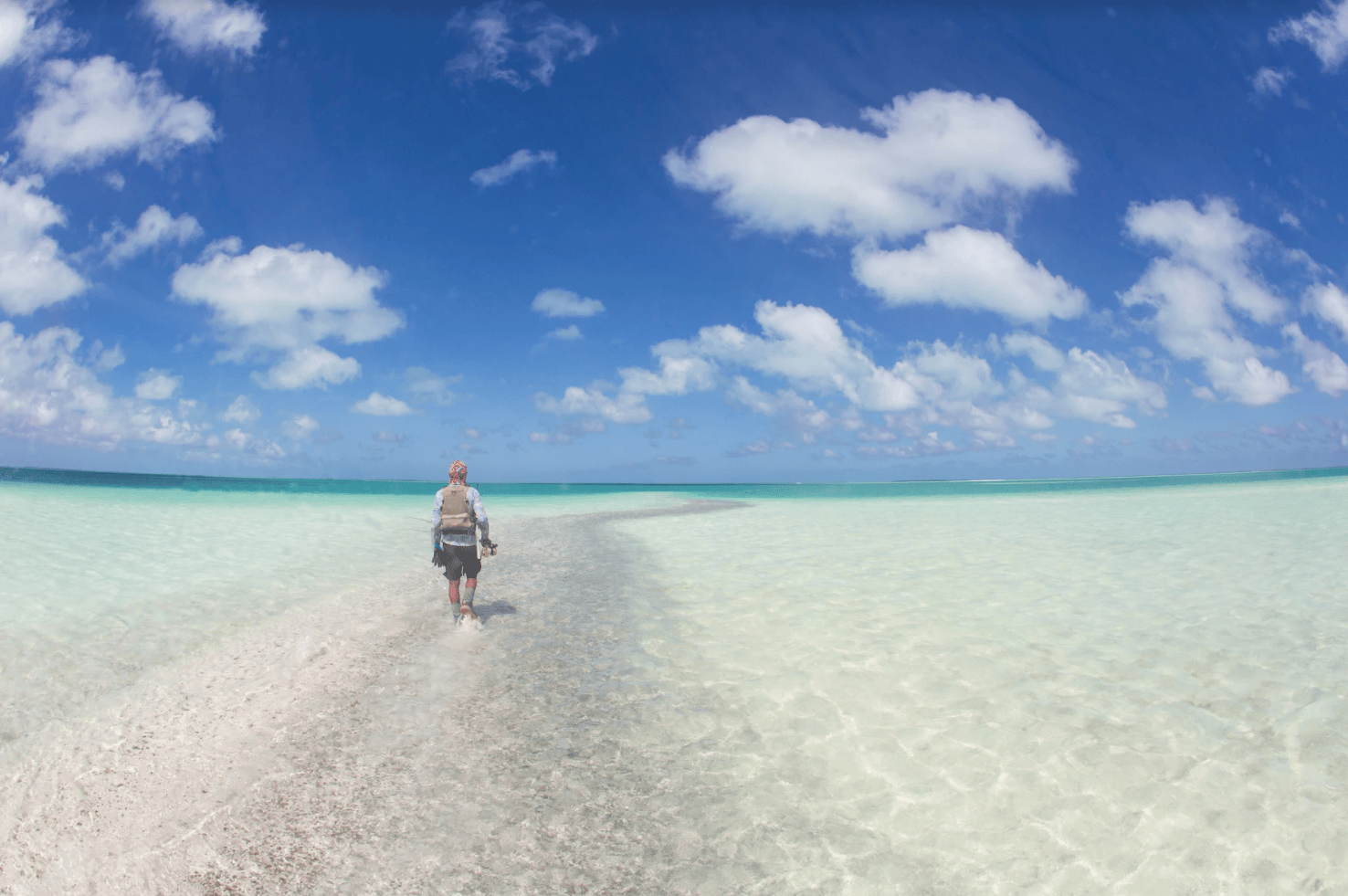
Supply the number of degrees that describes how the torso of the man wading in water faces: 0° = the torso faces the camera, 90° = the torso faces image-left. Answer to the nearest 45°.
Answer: approximately 180°

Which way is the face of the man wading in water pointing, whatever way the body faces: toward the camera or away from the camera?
away from the camera
